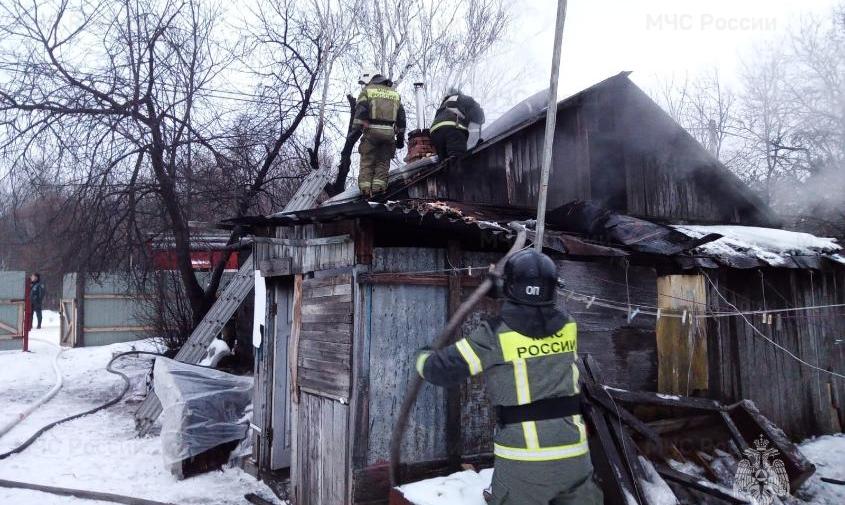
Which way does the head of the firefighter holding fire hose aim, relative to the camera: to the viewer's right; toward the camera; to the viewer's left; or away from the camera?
away from the camera

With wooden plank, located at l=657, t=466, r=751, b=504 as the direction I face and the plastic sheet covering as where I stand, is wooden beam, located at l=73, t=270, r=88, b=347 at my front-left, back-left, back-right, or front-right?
back-left
